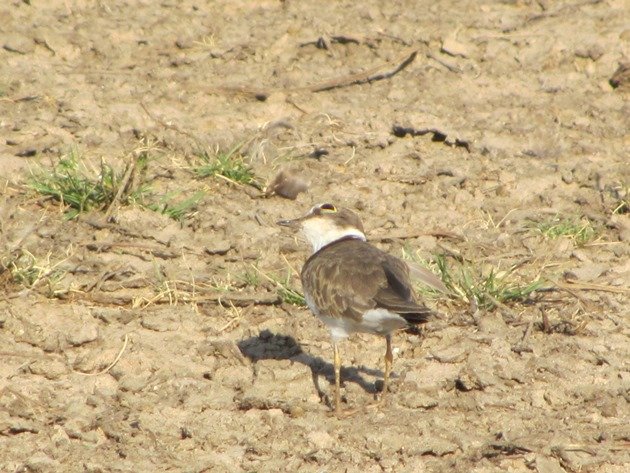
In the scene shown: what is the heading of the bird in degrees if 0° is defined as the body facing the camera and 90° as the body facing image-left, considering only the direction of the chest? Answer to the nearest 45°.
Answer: approximately 135°

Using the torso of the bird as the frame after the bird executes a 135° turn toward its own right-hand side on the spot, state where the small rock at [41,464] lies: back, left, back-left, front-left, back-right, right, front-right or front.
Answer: back-right

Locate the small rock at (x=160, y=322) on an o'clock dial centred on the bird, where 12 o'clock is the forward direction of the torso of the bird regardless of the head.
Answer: The small rock is roughly at 11 o'clock from the bird.

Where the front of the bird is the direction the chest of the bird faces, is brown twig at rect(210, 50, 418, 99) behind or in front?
in front

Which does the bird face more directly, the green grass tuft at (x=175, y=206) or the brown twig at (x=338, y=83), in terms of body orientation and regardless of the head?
the green grass tuft

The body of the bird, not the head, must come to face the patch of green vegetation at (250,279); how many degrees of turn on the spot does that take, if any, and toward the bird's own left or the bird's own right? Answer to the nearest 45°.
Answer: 0° — it already faces it

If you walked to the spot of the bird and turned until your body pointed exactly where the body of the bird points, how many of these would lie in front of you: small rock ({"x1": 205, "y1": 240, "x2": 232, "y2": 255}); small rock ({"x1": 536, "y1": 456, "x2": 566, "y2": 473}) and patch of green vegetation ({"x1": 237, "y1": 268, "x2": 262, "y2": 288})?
2

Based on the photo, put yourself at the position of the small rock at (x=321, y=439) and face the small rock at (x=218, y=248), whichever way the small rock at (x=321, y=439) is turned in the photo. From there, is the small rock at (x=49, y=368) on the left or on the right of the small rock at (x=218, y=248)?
left

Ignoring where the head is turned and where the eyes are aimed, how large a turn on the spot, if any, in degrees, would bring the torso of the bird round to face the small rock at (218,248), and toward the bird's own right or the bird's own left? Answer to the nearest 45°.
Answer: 0° — it already faces it

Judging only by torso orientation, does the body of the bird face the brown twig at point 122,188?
yes

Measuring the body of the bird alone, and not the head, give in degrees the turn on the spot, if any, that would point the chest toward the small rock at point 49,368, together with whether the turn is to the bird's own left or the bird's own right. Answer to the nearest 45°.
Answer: approximately 45° to the bird's own left
